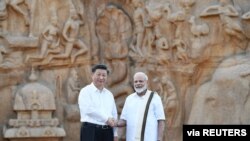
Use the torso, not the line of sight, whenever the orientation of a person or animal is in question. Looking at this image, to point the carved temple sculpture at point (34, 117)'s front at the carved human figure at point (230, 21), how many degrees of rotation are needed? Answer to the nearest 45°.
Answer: approximately 45° to its left

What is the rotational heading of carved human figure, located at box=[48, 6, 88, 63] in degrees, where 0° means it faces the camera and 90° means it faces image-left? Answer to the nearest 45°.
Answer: approximately 315°

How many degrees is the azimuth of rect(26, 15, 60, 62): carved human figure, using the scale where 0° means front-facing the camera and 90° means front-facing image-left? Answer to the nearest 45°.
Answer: approximately 315°

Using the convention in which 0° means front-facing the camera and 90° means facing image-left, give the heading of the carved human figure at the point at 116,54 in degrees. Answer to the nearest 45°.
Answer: approximately 0°

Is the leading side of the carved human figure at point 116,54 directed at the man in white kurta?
yes

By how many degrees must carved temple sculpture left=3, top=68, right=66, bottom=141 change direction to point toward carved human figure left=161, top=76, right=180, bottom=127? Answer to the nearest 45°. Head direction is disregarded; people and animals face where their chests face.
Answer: approximately 90° to its left

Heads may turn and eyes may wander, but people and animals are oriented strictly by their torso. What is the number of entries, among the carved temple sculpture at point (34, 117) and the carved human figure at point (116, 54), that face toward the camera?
2

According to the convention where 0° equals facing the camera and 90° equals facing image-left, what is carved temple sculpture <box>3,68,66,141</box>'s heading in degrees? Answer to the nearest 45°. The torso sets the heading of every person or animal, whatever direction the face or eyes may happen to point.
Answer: approximately 0°
